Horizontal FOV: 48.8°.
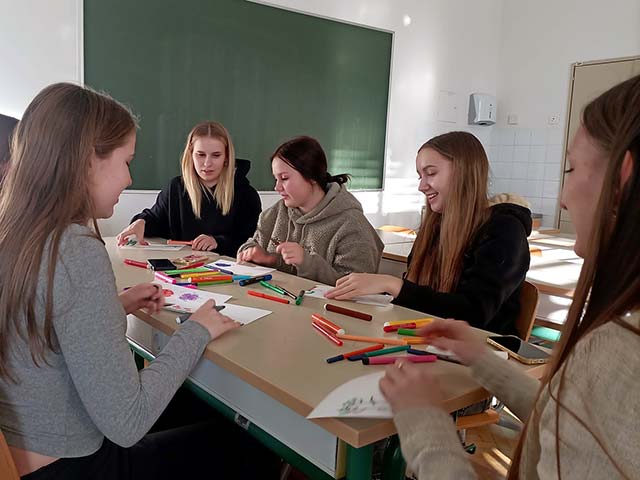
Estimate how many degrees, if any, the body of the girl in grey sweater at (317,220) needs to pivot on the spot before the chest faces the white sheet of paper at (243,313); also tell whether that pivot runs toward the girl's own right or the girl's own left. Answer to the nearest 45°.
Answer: approximately 45° to the girl's own left

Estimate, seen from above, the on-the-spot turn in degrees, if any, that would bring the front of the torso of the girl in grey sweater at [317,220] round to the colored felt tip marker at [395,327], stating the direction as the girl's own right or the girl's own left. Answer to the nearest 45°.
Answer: approximately 45° to the girl's own left

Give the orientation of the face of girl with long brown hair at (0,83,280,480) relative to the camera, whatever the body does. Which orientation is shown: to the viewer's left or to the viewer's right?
to the viewer's right

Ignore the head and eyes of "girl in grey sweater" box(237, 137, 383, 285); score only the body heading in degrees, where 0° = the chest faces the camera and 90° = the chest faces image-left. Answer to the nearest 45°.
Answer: approximately 45°

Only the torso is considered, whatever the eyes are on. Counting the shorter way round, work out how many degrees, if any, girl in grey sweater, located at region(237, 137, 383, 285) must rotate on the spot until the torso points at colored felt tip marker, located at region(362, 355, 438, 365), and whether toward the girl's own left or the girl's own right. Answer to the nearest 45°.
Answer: approximately 45° to the girl's own left

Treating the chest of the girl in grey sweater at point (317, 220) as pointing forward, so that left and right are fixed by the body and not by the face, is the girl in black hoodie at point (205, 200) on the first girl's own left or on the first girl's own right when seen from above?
on the first girl's own right

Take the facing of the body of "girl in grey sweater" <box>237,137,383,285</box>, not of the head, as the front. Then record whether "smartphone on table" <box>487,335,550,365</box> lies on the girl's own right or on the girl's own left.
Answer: on the girl's own left
